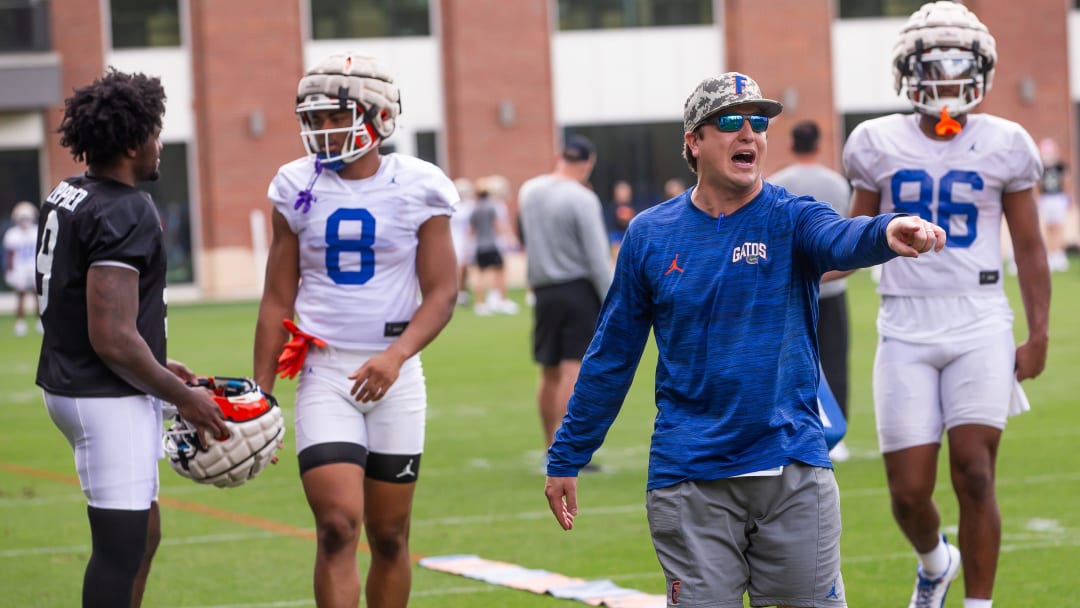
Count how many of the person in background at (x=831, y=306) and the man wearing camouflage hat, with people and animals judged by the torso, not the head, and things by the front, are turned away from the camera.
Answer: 1

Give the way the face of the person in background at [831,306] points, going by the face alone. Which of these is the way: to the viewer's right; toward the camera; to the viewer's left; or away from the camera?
away from the camera

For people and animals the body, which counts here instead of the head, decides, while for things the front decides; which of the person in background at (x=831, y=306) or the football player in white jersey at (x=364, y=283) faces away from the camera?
the person in background

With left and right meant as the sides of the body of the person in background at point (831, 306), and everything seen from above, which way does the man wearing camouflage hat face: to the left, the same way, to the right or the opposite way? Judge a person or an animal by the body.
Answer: the opposite way

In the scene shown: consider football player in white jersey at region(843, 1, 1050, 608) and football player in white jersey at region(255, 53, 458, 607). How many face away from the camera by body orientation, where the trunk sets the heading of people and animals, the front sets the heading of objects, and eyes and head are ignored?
0

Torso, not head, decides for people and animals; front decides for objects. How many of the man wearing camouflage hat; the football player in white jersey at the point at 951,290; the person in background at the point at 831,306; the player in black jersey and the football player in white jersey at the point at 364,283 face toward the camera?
3

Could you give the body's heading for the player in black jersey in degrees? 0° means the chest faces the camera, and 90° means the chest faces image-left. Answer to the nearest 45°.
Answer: approximately 225°

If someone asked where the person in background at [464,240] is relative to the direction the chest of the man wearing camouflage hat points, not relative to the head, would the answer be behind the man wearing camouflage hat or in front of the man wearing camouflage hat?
behind

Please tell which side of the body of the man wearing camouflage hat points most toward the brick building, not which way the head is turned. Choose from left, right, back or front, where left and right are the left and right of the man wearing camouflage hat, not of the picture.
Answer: back

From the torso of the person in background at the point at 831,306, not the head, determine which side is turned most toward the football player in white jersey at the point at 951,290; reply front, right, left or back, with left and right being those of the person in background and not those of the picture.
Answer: back

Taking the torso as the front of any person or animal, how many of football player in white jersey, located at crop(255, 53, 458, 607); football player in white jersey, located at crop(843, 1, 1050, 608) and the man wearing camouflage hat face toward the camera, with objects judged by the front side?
3
